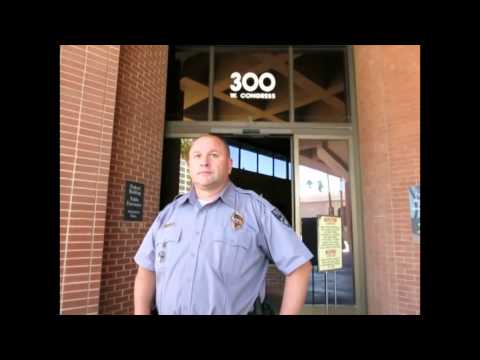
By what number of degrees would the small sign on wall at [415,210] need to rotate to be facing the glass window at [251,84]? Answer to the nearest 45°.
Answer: approximately 45° to its right

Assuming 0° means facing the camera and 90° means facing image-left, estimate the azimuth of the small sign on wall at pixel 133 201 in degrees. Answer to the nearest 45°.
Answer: approximately 315°

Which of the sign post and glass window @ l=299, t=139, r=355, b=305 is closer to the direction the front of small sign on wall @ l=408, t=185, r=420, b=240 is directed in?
the sign post

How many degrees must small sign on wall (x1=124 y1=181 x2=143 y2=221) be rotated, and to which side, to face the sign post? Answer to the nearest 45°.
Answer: approximately 45° to its left
